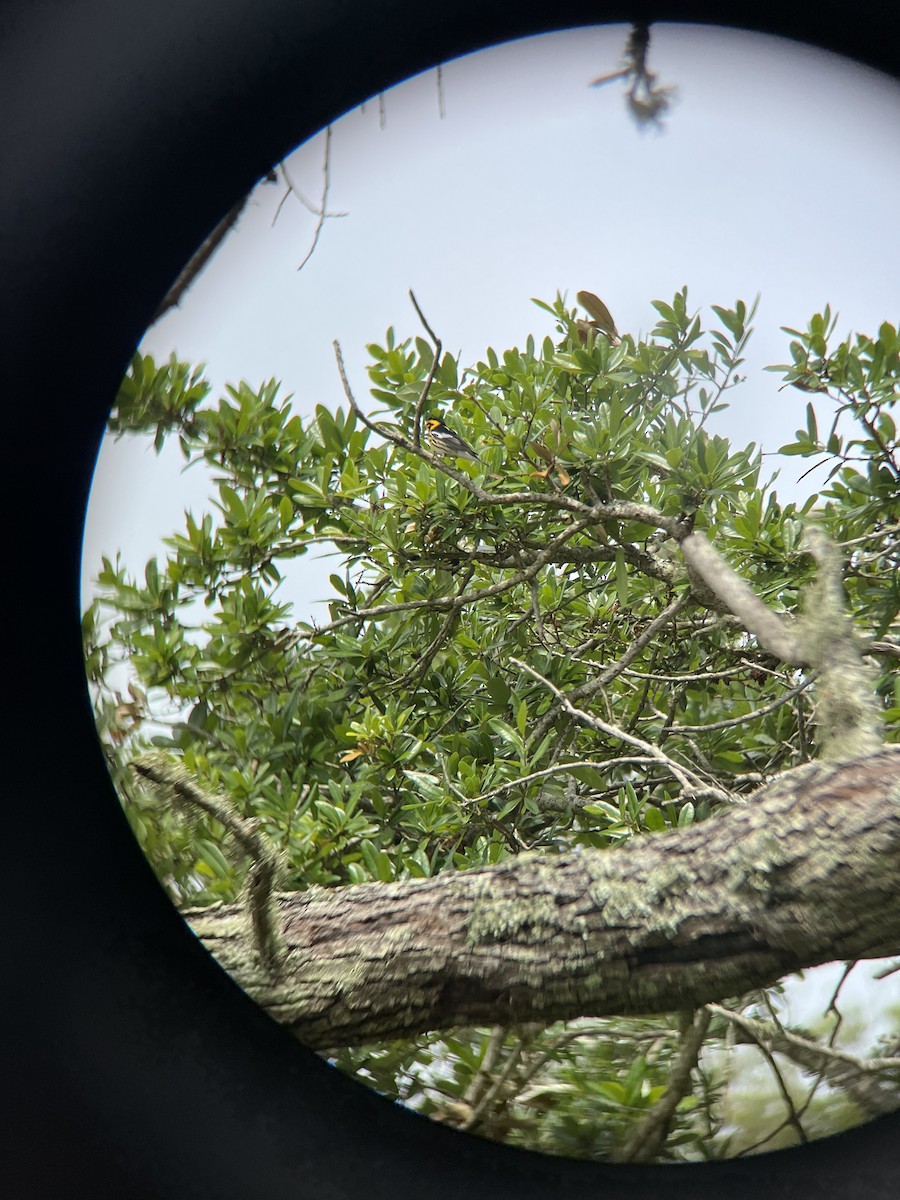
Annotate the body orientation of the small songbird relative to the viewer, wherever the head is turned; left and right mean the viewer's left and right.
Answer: facing to the left of the viewer
